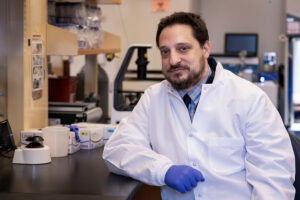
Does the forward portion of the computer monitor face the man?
yes

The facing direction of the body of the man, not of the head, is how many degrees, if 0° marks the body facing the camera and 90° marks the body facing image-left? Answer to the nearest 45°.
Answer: approximately 45°

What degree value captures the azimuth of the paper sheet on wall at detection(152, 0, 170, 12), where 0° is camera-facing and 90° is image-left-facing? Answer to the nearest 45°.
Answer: approximately 0°

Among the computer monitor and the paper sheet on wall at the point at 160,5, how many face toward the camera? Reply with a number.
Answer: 2

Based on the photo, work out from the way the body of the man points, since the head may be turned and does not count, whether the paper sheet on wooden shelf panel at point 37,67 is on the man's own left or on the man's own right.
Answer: on the man's own right

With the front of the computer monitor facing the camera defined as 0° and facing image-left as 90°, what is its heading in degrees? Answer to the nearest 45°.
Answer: approximately 0°

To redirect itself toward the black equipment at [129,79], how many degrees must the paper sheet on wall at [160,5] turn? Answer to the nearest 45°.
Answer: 0° — it already faces it

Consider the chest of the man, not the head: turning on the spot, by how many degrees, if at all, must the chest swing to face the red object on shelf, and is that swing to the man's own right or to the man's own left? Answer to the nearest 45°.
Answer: approximately 90° to the man's own right
